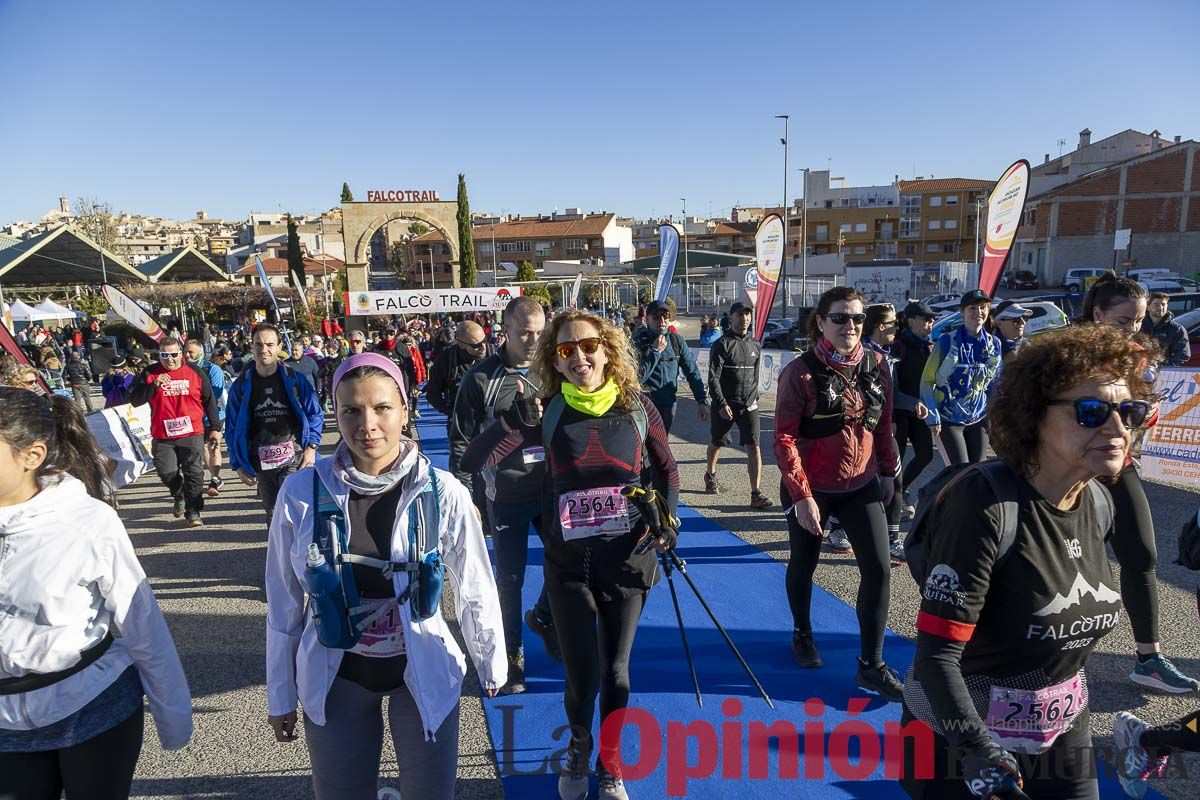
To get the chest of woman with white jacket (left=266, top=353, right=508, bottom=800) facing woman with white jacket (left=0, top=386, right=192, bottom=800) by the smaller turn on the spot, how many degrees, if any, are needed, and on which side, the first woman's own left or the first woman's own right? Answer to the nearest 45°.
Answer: approximately 90° to the first woman's own right

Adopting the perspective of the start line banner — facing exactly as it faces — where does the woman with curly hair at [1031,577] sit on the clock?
The woman with curly hair is roughly at 12 o'clock from the start line banner.

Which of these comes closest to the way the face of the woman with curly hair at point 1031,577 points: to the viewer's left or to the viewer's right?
to the viewer's right

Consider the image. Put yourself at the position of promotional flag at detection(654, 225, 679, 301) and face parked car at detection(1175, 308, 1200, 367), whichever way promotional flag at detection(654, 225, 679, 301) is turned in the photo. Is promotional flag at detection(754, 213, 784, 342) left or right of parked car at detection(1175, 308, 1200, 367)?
right

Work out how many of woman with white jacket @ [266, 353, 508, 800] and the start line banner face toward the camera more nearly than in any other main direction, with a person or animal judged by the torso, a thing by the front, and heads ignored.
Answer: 2

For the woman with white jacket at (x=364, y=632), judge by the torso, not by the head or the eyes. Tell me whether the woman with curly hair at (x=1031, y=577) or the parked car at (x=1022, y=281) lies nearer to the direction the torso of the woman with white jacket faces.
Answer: the woman with curly hair

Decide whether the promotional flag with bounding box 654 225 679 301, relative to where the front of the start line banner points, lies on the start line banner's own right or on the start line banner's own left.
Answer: on the start line banner's own left
